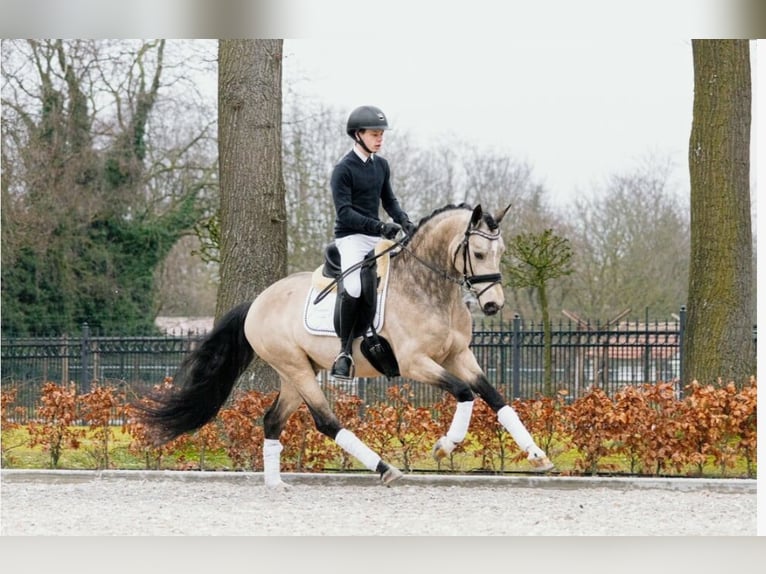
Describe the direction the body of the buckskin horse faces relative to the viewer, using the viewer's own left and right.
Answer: facing the viewer and to the right of the viewer

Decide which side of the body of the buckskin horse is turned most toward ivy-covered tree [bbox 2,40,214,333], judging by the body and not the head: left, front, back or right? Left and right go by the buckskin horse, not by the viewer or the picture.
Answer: back

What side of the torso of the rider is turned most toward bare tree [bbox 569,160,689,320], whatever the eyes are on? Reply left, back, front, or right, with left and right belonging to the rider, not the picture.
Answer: left

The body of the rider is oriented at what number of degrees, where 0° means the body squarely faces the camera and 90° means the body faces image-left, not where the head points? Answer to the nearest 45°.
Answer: approximately 315°

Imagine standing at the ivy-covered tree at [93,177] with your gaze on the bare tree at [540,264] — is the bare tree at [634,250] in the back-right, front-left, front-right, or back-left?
front-left
